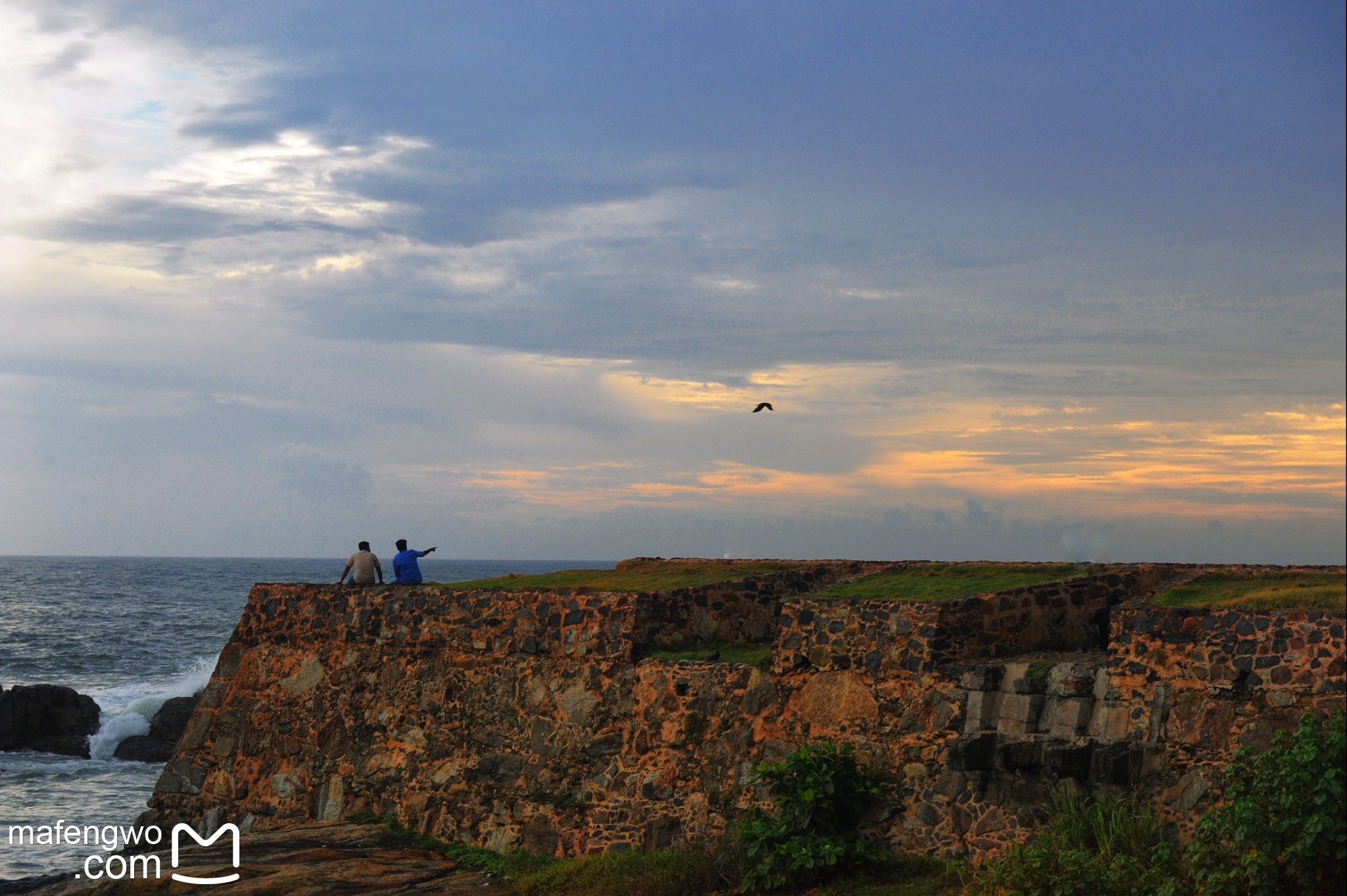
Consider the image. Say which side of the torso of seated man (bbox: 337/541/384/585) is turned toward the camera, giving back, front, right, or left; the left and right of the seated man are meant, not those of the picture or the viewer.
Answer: back

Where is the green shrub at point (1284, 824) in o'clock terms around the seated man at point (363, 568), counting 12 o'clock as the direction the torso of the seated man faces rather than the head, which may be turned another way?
The green shrub is roughly at 5 o'clock from the seated man.

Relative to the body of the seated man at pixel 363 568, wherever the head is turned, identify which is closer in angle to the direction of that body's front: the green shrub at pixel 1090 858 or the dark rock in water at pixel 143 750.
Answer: the dark rock in water

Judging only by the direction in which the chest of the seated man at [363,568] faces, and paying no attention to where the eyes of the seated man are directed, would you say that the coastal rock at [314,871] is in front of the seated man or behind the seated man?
behind

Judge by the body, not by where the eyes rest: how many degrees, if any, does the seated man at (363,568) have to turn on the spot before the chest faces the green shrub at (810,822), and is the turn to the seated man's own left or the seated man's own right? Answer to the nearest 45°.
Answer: approximately 135° to the seated man's own right

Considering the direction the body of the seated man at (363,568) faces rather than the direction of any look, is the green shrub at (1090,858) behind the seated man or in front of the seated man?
behind
